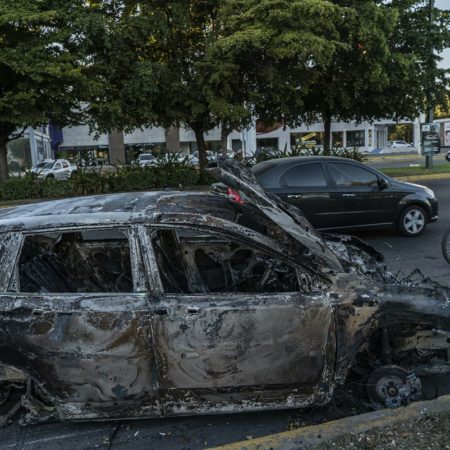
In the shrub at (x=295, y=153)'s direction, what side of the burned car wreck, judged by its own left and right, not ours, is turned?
left

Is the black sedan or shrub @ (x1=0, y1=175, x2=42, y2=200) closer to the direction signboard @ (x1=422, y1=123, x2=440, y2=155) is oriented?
the black sedan

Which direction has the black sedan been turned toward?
to the viewer's right

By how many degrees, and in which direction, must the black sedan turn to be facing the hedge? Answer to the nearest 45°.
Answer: approximately 135° to its left

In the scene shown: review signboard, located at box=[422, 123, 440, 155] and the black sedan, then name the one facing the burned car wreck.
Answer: the signboard

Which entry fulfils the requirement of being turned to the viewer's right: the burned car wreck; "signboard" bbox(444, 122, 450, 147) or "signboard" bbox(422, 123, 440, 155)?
the burned car wreck

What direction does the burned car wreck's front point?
to the viewer's right

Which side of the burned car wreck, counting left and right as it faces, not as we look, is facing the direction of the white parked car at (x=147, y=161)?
left

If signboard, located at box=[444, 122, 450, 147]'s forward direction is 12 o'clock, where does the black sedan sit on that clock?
The black sedan is roughly at 12 o'clock from the signboard.

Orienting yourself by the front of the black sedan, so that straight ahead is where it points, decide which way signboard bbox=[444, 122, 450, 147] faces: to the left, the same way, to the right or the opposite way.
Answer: to the right
